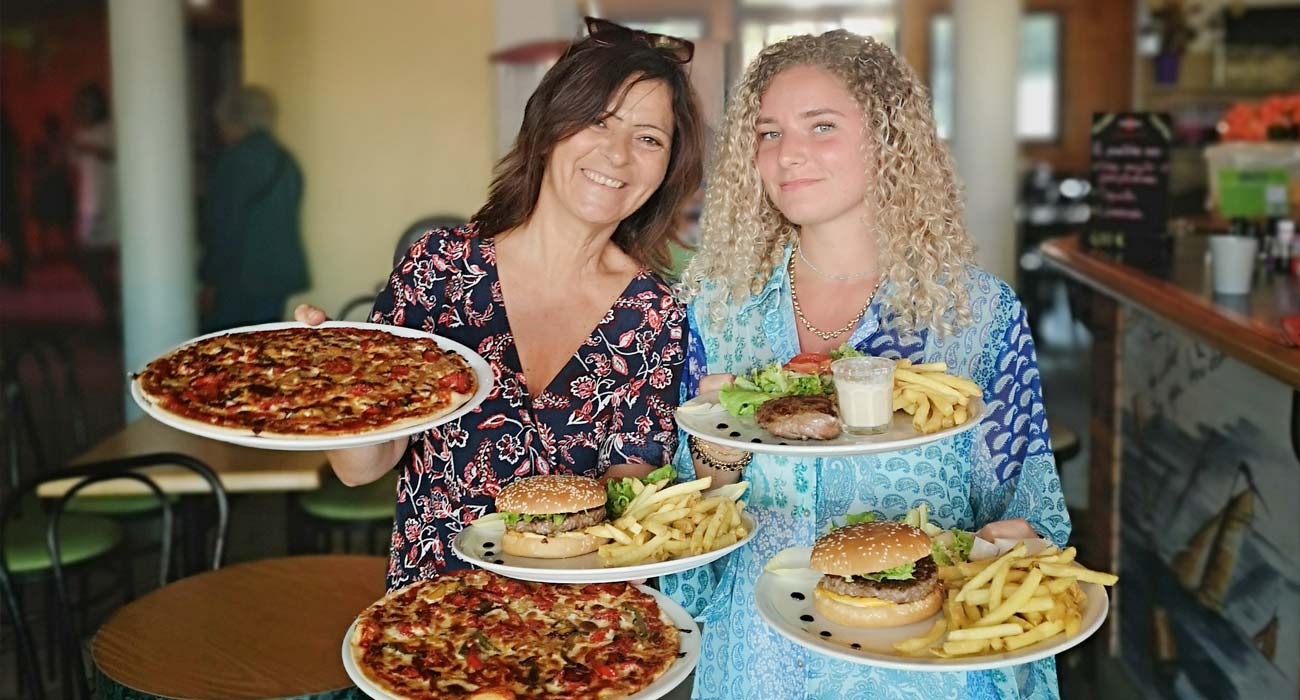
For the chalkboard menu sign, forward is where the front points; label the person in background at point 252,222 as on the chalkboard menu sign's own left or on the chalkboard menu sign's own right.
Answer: on the chalkboard menu sign's own right

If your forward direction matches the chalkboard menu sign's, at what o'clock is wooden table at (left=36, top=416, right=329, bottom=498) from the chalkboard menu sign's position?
The wooden table is roughly at 2 o'clock from the chalkboard menu sign.

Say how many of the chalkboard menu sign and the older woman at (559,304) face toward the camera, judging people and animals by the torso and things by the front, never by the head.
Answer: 2

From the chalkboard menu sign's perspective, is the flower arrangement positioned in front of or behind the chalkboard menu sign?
behind
